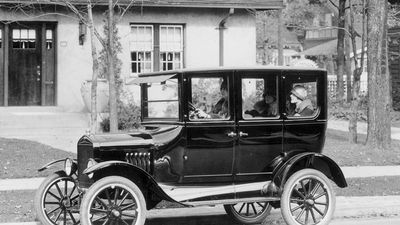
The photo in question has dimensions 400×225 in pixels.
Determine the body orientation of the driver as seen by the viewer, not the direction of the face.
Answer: to the viewer's left

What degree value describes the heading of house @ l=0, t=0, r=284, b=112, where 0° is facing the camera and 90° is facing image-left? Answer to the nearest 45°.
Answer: approximately 0°

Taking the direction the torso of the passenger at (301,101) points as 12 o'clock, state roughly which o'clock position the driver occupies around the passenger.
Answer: The driver is roughly at 11 o'clock from the passenger.

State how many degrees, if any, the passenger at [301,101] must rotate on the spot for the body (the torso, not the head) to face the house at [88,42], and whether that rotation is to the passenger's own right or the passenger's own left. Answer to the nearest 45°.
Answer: approximately 45° to the passenger's own right

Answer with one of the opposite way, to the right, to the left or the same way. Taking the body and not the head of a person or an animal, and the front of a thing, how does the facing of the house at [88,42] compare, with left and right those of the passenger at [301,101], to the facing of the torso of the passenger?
to the left

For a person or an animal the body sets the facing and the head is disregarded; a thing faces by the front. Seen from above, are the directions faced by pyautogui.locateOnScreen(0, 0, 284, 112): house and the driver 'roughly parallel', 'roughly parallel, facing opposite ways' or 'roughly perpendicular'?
roughly perpendicular

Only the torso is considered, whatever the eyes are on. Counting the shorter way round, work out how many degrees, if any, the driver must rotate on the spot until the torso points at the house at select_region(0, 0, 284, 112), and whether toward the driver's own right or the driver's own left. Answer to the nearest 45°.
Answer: approximately 90° to the driver's own right

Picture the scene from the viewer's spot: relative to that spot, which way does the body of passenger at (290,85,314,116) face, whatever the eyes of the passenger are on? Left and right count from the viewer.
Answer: facing to the left of the viewer

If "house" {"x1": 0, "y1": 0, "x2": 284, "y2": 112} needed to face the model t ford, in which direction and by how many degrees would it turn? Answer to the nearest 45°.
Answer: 0° — it already faces it

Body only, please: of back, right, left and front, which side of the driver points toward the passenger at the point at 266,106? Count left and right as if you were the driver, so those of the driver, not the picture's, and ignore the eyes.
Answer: back

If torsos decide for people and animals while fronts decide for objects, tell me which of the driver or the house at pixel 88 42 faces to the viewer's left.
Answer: the driver
